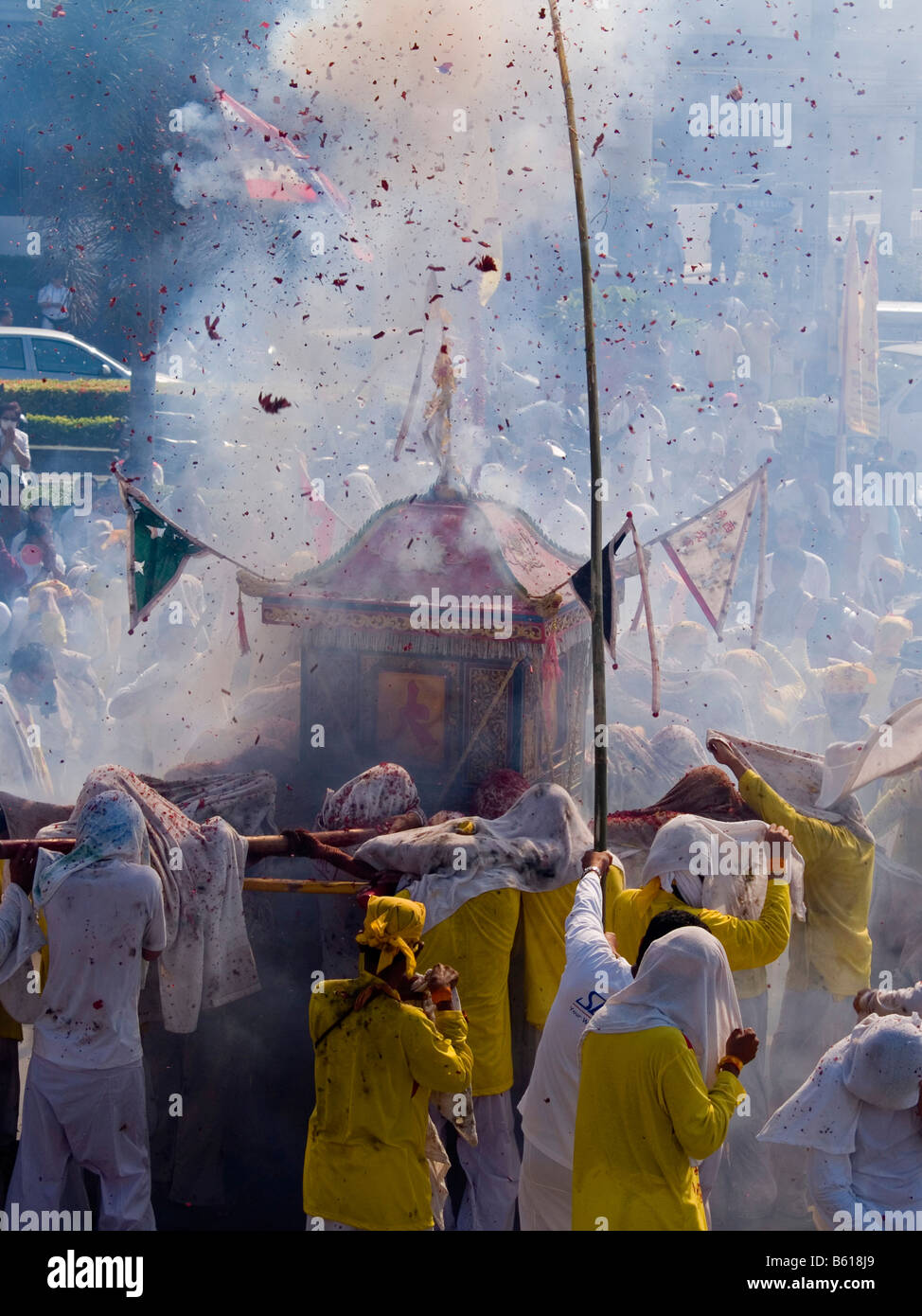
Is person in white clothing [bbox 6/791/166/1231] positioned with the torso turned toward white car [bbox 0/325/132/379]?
yes

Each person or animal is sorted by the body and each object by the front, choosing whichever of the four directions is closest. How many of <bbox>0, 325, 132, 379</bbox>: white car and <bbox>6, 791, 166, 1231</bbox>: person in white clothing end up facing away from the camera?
1

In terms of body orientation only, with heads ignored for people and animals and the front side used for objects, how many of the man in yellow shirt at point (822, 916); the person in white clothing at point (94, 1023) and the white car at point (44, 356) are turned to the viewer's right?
1

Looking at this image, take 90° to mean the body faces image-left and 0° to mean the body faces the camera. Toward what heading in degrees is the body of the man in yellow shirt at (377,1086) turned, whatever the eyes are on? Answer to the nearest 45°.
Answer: approximately 225°

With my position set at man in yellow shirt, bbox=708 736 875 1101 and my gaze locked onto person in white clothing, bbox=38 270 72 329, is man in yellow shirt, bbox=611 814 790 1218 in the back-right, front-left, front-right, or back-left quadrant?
back-left

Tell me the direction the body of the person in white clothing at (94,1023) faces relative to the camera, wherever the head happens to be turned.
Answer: away from the camera

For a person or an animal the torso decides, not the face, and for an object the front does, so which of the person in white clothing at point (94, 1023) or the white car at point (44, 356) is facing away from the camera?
the person in white clothing

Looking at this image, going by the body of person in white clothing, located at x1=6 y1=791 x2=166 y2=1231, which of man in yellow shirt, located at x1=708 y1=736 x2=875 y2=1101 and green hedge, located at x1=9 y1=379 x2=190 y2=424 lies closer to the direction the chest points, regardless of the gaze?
the green hedge

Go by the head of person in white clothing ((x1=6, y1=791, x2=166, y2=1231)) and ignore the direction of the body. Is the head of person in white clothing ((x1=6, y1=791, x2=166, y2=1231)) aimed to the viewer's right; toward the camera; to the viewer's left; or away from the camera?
away from the camera

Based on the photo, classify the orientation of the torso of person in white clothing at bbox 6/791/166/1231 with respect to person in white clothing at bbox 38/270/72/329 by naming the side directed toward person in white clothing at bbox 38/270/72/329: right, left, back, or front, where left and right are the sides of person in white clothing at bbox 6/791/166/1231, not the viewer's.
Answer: front

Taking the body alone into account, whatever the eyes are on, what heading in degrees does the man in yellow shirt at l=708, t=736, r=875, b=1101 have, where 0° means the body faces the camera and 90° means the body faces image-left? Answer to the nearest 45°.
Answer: approximately 135°

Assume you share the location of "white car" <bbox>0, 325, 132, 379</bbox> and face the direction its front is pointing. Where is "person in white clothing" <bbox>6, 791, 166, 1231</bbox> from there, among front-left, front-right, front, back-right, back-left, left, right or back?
right

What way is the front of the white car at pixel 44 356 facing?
to the viewer's right

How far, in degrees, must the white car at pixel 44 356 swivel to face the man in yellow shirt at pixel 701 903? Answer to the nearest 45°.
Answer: approximately 90° to its right

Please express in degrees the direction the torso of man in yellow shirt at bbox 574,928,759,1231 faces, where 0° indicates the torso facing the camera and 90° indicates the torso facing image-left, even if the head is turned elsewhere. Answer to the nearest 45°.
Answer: approximately 225°
